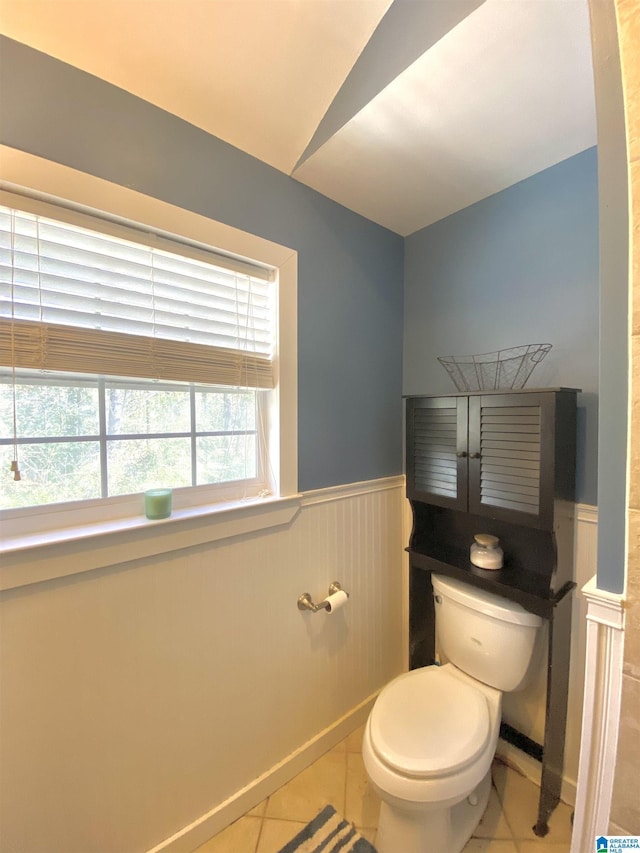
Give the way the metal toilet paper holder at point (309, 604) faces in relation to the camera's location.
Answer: facing the viewer and to the right of the viewer

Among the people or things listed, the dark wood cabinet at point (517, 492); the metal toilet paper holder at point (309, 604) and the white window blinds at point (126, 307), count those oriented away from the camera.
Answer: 0

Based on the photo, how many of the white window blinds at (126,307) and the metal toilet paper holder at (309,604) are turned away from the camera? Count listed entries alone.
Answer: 0

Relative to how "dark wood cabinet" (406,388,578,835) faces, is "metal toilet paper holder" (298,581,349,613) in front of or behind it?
in front

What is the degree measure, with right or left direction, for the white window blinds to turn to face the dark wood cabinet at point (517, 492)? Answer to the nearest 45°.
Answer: approximately 45° to its left

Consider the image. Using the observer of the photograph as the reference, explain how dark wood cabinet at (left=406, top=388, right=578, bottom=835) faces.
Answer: facing the viewer and to the left of the viewer

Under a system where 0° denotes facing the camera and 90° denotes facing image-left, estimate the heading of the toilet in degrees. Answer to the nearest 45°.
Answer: approximately 45°

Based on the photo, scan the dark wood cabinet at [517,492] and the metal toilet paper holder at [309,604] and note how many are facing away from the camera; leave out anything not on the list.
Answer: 0
